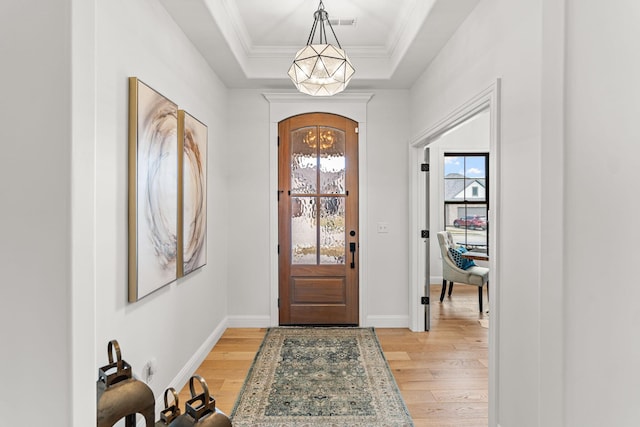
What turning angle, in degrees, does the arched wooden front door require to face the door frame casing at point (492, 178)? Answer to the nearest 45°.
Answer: approximately 45° to its left

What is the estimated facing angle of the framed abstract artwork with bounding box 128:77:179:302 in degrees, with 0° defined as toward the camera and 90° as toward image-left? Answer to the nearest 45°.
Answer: approximately 315°

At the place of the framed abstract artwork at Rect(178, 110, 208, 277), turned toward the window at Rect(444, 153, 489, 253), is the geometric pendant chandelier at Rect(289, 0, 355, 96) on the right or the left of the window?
right

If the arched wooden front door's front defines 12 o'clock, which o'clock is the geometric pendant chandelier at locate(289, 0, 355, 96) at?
The geometric pendant chandelier is roughly at 12 o'clock from the arched wooden front door.

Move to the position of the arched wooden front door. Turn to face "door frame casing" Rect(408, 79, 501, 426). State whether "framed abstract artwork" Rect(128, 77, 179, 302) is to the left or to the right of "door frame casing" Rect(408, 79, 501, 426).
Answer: right

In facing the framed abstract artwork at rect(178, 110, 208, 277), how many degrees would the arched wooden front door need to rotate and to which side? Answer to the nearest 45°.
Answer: approximately 45° to its right

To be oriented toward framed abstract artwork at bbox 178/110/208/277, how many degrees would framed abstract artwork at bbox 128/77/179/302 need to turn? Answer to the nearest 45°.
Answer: approximately 90° to its left

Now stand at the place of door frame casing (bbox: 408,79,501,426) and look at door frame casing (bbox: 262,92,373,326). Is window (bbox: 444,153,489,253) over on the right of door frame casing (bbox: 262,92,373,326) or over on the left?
right

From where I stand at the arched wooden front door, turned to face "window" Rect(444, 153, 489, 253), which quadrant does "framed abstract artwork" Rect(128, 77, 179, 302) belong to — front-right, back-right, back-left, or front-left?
back-right

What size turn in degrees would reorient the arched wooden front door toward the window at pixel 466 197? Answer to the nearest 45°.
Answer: approximately 135° to its left

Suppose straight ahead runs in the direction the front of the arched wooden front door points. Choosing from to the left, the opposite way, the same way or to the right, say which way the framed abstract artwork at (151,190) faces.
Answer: to the left

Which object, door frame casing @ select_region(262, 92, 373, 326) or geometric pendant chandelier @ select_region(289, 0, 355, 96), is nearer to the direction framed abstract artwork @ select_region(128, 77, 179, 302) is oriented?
the geometric pendant chandelier
